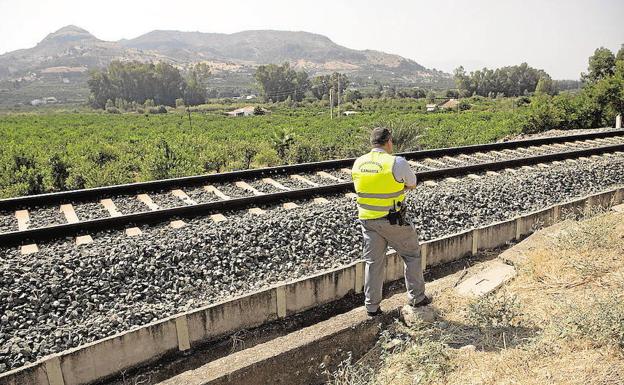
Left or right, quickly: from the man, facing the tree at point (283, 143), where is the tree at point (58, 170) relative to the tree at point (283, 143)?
left

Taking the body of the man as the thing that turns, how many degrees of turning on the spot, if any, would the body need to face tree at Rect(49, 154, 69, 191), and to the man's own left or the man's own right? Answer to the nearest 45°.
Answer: approximately 90° to the man's own left

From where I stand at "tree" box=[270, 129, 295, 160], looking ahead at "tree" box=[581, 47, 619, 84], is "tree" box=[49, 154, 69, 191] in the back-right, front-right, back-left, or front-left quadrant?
back-left
